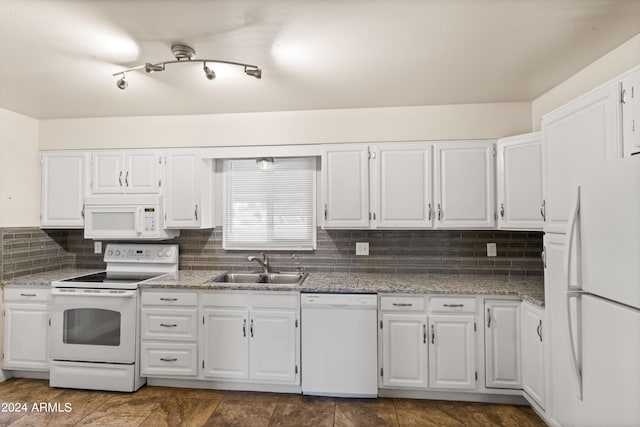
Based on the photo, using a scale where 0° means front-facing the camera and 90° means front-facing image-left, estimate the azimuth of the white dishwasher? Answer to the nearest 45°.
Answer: approximately 0°

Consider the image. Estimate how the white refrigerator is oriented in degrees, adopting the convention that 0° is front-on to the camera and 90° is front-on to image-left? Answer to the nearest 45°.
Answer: approximately 45°

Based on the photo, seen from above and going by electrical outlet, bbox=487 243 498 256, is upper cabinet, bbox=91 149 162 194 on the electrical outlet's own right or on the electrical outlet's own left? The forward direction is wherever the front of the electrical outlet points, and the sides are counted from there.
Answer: on the electrical outlet's own right

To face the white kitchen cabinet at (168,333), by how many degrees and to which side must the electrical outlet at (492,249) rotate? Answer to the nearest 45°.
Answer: approximately 45° to its right

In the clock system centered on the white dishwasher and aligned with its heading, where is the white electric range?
The white electric range is roughly at 3 o'clock from the white dishwasher.
